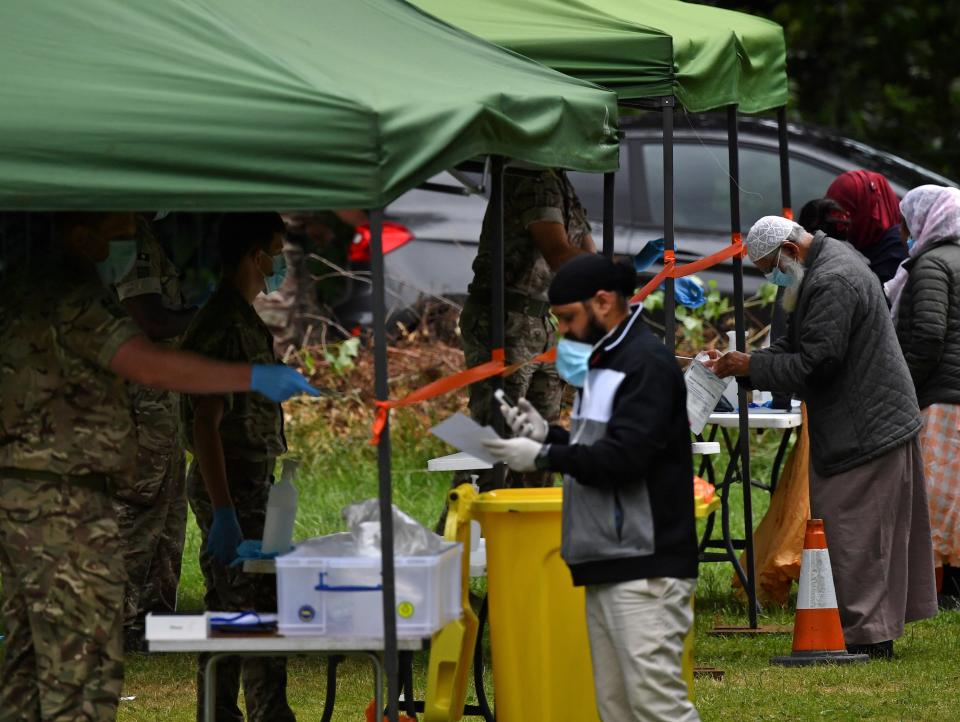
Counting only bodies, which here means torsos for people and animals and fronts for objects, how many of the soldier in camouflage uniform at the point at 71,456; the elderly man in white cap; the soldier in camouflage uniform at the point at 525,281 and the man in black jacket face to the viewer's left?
2

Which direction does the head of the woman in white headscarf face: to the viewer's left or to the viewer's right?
to the viewer's left

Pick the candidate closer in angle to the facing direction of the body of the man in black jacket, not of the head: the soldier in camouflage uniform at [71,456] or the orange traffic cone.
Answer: the soldier in camouflage uniform

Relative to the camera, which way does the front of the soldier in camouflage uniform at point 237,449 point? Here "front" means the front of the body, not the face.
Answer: to the viewer's right

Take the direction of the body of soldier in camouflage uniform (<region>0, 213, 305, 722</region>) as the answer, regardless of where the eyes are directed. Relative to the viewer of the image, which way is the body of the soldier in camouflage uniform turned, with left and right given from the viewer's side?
facing away from the viewer and to the right of the viewer

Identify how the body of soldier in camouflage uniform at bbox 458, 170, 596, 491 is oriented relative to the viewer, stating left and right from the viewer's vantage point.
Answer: facing to the right of the viewer

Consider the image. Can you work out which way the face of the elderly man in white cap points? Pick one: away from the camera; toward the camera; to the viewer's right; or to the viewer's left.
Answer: to the viewer's left

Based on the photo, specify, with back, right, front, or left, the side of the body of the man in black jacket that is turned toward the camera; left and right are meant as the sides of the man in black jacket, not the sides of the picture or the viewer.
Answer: left

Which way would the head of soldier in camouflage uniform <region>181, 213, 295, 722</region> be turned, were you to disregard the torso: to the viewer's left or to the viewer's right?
to the viewer's right

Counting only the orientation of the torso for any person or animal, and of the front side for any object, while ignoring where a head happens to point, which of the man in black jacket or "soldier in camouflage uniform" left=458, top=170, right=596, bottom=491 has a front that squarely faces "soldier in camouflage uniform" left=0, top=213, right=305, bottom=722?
the man in black jacket

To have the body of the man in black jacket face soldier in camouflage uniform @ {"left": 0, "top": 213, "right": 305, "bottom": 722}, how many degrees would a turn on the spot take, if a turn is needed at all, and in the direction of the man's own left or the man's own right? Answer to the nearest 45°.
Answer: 0° — they already face them

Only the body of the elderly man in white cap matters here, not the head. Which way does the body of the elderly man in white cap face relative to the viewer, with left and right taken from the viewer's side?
facing to the left of the viewer
